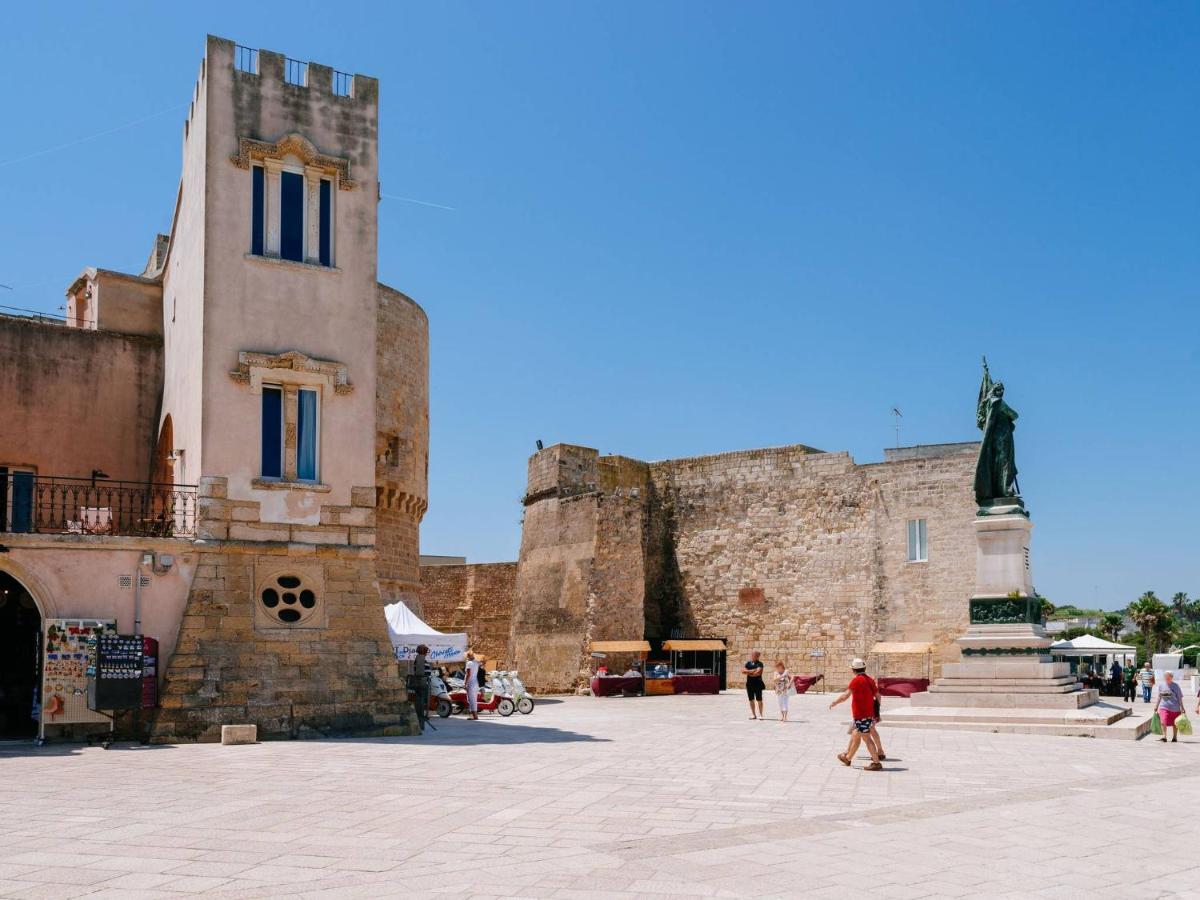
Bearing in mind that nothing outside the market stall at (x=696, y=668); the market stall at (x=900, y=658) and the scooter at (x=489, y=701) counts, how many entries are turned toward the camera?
2

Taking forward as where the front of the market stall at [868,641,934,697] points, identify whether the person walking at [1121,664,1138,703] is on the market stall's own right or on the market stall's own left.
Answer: on the market stall's own left

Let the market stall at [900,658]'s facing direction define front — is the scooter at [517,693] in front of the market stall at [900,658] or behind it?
in front

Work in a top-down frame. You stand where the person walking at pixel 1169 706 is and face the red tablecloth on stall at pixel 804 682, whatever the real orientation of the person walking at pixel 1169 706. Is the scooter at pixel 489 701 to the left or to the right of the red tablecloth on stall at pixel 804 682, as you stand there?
left

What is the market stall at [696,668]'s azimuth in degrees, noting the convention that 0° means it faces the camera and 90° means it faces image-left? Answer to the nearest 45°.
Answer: approximately 0°

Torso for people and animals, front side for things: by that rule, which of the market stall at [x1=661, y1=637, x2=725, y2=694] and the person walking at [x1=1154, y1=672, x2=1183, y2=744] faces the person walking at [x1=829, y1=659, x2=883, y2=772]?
the market stall

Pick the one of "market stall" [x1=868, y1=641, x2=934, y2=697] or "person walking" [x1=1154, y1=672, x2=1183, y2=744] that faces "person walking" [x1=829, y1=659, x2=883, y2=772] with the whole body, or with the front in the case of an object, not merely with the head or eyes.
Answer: the market stall

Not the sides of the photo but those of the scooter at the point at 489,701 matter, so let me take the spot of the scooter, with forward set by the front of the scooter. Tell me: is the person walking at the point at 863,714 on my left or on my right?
on my right

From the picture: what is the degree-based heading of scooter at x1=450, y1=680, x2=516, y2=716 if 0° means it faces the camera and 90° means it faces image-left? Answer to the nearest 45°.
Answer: approximately 270°

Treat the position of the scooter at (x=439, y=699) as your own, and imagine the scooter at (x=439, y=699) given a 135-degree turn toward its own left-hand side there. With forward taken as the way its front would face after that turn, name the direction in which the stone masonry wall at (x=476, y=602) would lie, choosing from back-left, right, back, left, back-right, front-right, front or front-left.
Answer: front
